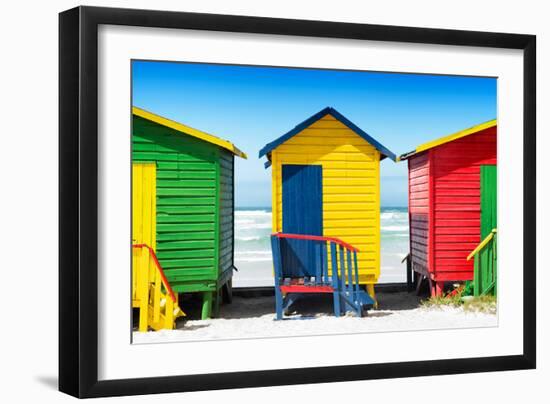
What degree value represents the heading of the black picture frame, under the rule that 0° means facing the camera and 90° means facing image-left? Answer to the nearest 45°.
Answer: approximately 315°
